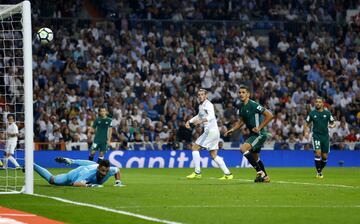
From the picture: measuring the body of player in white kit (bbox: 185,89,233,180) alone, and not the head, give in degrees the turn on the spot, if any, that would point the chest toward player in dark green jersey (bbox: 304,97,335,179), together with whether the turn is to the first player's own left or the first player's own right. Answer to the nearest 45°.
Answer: approximately 180°

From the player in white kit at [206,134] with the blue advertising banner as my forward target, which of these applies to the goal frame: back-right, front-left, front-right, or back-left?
back-left

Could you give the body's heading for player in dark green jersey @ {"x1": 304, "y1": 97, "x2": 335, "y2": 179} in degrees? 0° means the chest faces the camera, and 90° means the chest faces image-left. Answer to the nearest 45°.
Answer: approximately 0°

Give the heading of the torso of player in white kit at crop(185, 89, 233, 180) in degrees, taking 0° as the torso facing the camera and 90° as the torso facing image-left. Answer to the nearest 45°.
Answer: approximately 90°
